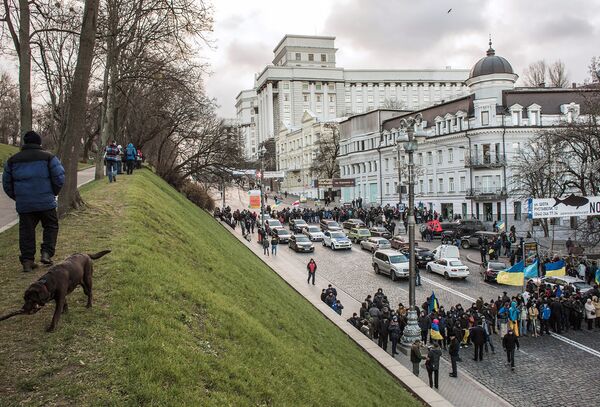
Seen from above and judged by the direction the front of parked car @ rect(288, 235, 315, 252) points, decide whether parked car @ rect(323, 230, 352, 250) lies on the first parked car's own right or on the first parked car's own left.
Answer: on the first parked car's own left

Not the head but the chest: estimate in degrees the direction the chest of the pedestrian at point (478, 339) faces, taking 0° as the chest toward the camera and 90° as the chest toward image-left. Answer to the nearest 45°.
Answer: approximately 180°

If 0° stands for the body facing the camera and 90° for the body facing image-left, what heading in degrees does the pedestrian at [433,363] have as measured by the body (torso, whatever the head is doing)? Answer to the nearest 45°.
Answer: approximately 180°

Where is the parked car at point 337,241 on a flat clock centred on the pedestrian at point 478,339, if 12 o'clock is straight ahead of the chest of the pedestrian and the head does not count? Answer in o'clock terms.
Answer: The parked car is roughly at 11 o'clock from the pedestrian.

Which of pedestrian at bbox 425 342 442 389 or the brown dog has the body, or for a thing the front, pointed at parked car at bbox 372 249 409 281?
the pedestrian

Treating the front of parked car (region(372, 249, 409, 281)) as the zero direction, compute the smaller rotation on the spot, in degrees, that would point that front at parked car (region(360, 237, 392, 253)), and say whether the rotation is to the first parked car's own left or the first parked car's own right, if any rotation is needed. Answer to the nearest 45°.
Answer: approximately 135° to the first parked car's own left

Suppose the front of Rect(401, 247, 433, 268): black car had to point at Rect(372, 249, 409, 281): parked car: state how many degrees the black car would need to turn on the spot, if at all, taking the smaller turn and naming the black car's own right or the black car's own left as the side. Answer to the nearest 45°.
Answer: approximately 90° to the black car's own right
